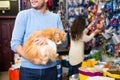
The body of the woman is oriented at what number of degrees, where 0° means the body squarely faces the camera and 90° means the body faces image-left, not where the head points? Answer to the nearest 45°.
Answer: approximately 225°

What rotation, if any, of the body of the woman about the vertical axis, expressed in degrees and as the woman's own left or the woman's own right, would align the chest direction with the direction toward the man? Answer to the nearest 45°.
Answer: approximately 135° to the woman's own right

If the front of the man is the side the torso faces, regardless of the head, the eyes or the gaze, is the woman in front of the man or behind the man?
behind

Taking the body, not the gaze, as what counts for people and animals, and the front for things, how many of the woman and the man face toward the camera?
1

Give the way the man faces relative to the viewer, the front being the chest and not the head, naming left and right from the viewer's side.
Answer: facing the viewer

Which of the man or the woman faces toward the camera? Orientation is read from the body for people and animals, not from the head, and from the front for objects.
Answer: the man
